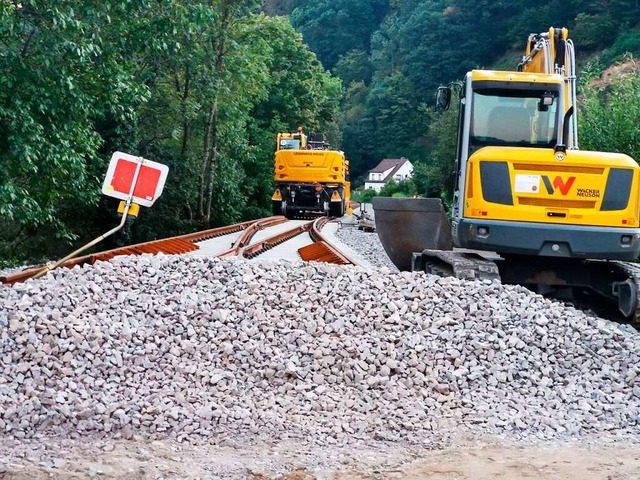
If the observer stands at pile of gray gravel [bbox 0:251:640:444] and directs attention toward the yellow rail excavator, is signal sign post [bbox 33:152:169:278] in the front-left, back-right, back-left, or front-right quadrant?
front-left

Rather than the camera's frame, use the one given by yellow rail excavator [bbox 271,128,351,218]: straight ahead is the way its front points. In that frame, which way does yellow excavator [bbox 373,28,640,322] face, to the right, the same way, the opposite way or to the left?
the same way

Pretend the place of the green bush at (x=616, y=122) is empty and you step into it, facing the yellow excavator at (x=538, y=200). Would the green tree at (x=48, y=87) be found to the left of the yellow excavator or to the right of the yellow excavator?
right

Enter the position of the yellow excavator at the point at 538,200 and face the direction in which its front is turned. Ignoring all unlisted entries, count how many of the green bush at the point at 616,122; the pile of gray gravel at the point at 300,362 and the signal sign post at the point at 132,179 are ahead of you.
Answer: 1

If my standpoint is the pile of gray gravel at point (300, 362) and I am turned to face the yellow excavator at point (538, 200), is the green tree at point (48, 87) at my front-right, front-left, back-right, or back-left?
front-left

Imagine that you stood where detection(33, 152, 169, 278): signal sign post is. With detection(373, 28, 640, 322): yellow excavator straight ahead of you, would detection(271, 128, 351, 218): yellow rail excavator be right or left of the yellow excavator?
left

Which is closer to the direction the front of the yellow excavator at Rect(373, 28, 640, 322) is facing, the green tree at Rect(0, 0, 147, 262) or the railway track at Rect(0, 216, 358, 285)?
the railway track
